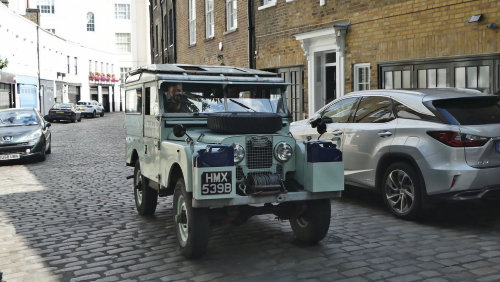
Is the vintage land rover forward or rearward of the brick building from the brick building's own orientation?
forward

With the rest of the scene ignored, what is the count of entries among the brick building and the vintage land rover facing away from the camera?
0

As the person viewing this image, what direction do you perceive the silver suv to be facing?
facing away from the viewer and to the left of the viewer

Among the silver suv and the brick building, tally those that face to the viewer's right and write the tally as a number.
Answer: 0

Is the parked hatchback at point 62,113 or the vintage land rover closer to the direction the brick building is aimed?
the vintage land rover

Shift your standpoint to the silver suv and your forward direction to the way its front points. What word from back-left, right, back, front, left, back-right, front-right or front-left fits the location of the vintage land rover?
left

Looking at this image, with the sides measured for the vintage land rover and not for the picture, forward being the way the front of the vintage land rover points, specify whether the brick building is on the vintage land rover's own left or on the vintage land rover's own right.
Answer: on the vintage land rover's own left

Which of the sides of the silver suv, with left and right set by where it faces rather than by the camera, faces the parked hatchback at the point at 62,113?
front

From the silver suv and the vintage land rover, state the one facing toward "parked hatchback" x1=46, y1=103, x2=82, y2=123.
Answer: the silver suv

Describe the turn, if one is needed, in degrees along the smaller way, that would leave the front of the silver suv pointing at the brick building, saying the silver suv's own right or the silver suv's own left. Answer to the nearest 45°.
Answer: approximately 45° to the silver suv's own right

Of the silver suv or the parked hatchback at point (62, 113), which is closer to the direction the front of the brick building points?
the silver suv

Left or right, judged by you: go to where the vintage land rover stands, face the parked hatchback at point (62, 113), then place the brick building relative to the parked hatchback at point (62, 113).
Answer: right

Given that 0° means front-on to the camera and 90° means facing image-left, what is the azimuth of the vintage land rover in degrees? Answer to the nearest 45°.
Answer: approximately 315°

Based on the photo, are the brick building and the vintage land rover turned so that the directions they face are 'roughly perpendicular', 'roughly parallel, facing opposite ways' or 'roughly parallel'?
roughly perpendicular

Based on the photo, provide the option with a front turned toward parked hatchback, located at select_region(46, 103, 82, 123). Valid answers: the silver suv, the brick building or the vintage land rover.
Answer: the silver suv

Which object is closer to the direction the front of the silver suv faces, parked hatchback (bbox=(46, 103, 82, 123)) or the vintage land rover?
the parked hatchback

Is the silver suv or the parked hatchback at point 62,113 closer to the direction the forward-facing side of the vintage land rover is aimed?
the silver suv

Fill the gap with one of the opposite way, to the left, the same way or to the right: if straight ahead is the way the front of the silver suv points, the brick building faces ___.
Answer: to the left
